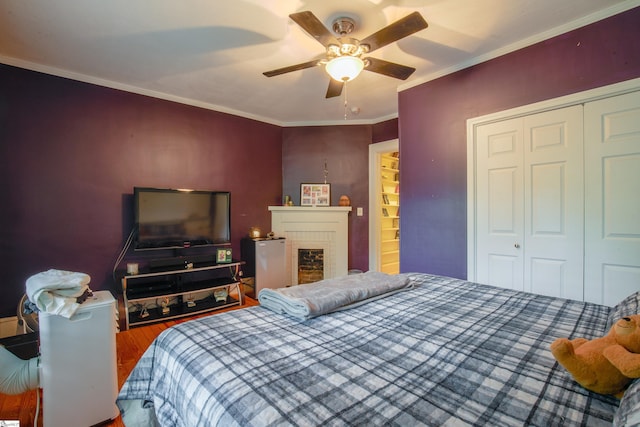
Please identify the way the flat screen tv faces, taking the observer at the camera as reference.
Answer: facing the viewer and to the right of the viewer

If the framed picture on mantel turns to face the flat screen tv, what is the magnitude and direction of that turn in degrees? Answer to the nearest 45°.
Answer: approximately 45° to its right

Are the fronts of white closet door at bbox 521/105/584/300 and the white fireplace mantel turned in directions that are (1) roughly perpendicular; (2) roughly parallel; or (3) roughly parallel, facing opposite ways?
roughly perpendicular

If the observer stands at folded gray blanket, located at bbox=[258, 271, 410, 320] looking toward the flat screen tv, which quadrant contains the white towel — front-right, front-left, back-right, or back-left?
front-left

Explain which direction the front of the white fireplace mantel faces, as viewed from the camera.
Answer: facing the viewer

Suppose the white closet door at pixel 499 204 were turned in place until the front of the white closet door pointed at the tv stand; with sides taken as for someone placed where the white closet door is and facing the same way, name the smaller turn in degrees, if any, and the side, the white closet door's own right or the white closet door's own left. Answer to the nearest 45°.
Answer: approximately 45° to the white closet door's own right

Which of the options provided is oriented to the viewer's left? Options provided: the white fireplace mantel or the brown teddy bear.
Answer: the brown teddy bear

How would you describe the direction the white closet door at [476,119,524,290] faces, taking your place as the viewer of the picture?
facing the viewer and to the left of the viewer

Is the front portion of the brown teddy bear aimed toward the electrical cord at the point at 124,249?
yes

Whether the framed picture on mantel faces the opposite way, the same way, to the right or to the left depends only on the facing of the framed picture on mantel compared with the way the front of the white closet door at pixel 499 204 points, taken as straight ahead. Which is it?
to the left

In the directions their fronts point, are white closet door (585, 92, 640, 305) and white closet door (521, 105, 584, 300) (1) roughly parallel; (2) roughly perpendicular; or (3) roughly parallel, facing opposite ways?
roughly parallel

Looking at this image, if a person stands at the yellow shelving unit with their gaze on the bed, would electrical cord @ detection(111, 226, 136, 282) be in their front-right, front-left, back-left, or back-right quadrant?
front-right

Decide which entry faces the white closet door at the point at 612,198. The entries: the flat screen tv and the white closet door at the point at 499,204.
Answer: the flat screen tv

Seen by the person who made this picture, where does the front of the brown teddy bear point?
facing to the left of the viewer

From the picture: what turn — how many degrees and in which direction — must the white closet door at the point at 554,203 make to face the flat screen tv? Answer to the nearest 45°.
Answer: approximately 45° to its right

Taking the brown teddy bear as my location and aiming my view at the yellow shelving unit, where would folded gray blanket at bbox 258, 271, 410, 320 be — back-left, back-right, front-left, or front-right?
front-left

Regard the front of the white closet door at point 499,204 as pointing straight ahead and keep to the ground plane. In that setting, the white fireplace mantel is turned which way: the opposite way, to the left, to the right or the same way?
to the left

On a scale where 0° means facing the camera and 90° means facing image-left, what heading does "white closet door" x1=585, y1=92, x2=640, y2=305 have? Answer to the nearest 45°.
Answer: approximately 45°

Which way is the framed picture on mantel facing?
toward the camera
